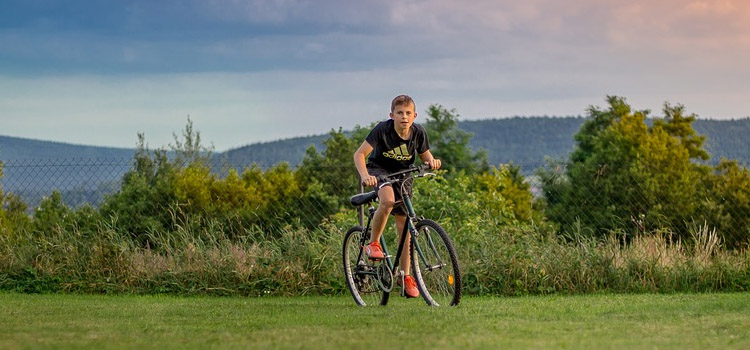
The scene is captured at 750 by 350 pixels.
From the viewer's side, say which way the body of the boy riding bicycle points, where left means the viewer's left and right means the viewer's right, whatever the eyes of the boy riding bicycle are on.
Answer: facing the viewer and to the right of the viewer

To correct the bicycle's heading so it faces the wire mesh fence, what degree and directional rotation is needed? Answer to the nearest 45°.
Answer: approximately 135° to its left

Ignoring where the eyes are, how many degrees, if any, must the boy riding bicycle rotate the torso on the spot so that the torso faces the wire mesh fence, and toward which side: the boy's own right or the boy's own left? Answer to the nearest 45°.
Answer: approximately 135° to the boy's own left

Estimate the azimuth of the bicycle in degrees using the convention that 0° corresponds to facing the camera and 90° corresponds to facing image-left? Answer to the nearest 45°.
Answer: approximately 315°
